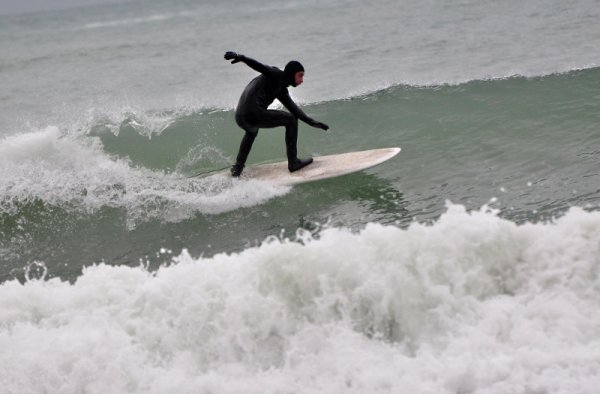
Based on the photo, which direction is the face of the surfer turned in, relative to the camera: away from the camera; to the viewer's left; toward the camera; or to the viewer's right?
to the viewer's right

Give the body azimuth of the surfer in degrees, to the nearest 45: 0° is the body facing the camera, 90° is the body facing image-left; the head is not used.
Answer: approximately 270°

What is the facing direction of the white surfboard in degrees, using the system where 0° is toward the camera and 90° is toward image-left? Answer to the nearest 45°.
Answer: approximately 270°
